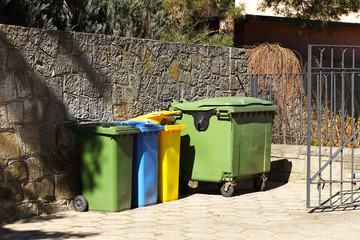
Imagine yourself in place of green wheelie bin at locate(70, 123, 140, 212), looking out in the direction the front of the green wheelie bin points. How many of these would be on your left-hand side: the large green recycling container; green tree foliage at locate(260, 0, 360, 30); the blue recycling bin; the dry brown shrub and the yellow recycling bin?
5

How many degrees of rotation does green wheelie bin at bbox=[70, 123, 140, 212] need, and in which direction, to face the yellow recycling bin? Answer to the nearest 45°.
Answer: approximately 90° to its left

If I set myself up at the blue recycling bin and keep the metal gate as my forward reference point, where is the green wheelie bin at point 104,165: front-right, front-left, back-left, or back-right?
back-right

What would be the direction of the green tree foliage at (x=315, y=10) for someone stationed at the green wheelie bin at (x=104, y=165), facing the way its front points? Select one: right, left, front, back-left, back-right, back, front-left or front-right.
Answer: left

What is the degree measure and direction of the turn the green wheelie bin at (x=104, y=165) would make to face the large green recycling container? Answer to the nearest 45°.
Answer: approximately 90° to its left

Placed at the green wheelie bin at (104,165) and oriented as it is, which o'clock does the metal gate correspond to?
The metal gate is roughly at 10 o'clock from the green wheelie bin.

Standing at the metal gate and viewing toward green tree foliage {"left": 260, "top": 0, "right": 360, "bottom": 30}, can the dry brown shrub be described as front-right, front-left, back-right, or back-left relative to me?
front-left

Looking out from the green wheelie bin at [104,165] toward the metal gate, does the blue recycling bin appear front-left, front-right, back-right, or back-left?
front-left

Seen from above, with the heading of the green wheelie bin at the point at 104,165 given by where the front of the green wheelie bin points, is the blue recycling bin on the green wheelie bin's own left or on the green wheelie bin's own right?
on the green wheelie bin's own left

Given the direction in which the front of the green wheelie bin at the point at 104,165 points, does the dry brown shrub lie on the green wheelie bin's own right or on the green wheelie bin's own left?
on the green wheelie bin's own left
